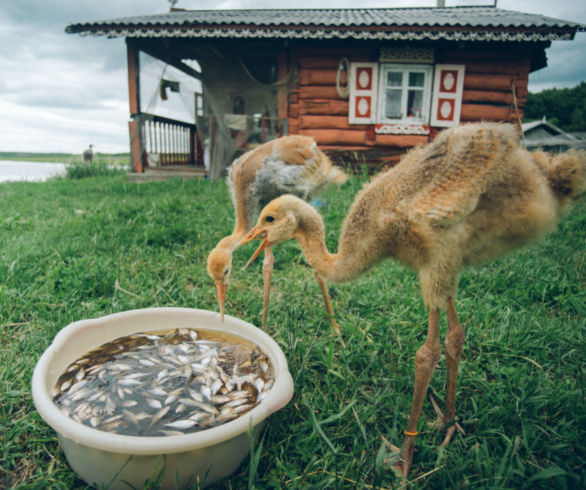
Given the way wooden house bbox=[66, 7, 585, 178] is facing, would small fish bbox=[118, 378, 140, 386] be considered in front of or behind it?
in front

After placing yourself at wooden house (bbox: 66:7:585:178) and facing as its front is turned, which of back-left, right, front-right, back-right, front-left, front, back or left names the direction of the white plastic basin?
front

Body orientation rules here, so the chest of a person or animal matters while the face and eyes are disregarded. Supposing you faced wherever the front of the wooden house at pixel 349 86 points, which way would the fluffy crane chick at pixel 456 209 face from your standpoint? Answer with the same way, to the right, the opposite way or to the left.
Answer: to the right

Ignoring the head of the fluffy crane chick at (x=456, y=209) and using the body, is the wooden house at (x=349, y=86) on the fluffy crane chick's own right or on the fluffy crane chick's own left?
on the fluffy crane chick's own right

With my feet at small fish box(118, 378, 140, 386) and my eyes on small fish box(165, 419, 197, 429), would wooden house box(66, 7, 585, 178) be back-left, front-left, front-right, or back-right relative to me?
back-left

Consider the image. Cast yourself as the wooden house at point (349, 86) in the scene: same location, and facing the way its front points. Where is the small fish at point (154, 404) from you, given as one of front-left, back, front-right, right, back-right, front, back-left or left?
front

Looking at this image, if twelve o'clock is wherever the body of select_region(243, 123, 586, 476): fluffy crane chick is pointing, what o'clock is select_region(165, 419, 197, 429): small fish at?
The small fish is roughly at 11 o'clock from the fluffy crane chick.

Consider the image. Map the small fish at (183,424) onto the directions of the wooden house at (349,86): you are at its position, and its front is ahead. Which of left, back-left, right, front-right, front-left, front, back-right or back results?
front

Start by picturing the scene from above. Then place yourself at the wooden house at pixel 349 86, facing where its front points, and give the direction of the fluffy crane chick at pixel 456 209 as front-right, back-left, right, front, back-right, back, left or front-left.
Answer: front

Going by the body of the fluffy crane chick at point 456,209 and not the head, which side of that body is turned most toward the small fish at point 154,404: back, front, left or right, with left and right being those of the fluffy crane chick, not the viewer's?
front

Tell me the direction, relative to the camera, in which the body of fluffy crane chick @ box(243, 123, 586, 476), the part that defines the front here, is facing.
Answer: to the viewer's left

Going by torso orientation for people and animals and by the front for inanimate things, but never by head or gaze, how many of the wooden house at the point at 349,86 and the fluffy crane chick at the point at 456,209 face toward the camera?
1

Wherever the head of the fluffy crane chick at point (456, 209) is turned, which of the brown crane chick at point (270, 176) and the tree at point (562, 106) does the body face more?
the brown crane chick

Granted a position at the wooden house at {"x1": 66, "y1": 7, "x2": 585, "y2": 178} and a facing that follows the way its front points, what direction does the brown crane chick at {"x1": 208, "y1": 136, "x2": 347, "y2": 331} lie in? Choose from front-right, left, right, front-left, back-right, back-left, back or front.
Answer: front

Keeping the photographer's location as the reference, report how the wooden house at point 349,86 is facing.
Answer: facing the viewer
